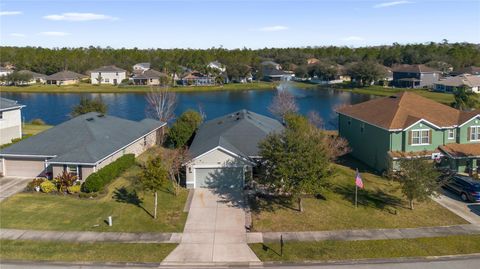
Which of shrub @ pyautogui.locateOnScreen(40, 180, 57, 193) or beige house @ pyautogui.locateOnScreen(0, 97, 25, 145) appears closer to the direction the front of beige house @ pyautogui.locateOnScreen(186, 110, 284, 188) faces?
the shrub

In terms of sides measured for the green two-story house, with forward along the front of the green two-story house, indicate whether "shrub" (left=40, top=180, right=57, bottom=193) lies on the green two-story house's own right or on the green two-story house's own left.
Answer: on the green two-story house's own right

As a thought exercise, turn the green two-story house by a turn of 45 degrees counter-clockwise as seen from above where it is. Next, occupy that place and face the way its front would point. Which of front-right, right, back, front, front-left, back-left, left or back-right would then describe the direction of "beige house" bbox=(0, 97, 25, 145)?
back

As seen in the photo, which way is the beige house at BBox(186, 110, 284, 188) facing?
toward the camera

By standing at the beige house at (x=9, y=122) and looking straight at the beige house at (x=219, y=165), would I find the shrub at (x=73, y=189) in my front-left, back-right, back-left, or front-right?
front-right

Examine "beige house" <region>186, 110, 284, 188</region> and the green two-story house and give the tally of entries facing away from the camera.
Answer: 0

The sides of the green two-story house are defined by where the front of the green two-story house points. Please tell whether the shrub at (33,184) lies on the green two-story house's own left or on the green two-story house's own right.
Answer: on the green two-story house's own right

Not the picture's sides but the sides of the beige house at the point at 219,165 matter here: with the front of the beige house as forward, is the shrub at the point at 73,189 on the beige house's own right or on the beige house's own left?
on the beige house's own right

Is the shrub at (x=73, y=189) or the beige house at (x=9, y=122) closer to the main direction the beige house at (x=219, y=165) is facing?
the shrub

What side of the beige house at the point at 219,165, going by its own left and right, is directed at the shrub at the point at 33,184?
right

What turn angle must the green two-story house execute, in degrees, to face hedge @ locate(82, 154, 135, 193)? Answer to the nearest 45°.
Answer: approximately 90° to its right

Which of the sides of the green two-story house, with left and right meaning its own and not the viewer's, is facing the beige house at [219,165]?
right

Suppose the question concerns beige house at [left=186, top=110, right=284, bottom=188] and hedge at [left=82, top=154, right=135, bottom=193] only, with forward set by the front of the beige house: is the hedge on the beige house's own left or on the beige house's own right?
on the beige house's own right

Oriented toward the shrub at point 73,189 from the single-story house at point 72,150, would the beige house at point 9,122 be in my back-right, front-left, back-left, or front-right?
back-right

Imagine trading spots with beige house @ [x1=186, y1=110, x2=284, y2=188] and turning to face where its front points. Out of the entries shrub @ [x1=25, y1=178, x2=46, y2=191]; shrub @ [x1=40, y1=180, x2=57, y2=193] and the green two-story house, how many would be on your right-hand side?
2

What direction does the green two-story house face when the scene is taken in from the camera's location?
facing the viewer and to the right of the viewer

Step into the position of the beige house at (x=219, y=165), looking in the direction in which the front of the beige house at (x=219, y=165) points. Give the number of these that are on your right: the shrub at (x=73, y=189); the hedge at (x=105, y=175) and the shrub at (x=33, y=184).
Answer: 3
